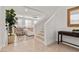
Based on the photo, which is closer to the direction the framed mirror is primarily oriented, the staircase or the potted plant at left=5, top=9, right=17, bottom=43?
the potted plant

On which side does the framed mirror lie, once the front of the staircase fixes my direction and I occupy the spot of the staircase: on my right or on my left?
on my left

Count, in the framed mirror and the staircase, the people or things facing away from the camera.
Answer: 0

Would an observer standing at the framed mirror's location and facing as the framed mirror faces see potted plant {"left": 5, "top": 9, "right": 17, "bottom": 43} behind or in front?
in front

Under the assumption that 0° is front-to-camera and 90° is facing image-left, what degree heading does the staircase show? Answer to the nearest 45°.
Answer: approximately 45°

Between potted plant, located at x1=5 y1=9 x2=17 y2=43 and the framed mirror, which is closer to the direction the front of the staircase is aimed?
the potted plant

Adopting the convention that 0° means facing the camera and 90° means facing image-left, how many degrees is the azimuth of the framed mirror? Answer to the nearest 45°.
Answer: approximately 45°

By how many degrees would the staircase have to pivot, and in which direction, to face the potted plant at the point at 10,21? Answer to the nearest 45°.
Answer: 0° — it already faces it
